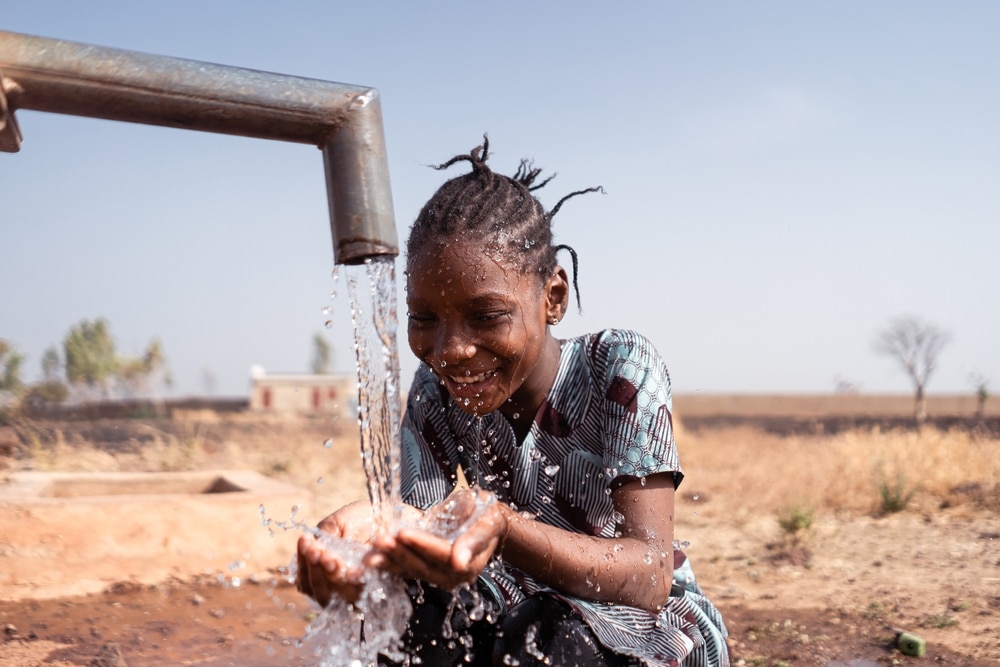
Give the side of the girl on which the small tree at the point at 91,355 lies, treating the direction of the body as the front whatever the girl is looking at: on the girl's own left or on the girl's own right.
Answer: on the girl's own right

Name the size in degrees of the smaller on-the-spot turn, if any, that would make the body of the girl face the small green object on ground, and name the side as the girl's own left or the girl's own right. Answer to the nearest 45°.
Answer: approximately 180°

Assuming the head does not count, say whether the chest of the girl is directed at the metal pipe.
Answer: yes

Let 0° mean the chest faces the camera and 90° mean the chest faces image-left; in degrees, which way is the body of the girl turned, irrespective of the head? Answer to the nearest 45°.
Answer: approximately 45°

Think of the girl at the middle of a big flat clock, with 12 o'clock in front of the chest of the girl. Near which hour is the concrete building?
The concrete building is roughly at 4 o'clock from the girl.
